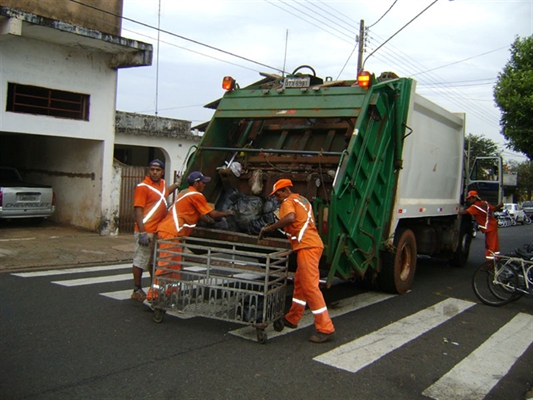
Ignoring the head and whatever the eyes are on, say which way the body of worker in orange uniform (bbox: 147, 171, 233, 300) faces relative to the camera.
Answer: to the viewer's right

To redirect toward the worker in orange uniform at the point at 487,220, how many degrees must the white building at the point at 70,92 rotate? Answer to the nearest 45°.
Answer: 0° — it already faces them

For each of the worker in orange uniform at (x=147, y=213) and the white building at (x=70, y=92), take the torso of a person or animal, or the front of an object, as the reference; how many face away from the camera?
0

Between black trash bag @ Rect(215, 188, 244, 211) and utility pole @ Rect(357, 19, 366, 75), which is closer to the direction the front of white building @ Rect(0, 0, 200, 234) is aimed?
the black trash bag

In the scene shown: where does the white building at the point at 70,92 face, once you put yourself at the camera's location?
facing the viewer and to the right of the viewer

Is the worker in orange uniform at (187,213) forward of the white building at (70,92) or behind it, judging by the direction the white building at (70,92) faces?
forward

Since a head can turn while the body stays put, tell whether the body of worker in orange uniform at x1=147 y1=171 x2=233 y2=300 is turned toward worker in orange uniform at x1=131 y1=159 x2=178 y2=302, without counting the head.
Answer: no

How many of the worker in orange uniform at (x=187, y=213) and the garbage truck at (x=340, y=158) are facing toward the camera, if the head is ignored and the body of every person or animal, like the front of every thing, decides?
0

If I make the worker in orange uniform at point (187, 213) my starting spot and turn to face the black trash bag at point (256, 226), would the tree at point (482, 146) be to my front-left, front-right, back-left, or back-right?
front-left

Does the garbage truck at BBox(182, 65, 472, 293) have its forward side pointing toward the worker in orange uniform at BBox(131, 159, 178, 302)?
no

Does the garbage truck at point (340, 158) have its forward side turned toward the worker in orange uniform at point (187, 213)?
no

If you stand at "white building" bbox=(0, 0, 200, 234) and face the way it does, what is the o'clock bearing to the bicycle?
The bicycle is roughly at 12 o'clock from the white building.

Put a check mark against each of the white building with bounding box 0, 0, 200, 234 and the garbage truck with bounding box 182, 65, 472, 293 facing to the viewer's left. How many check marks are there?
0
